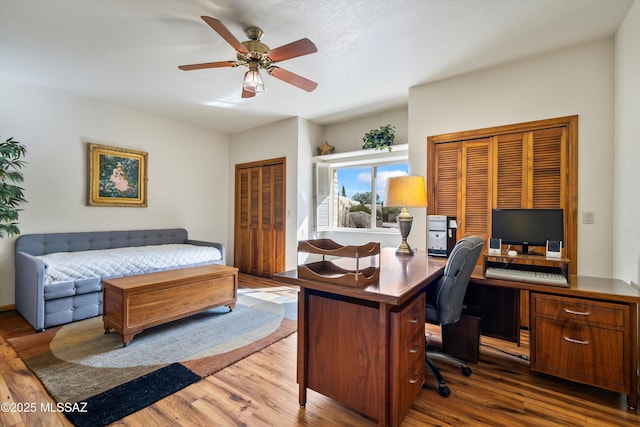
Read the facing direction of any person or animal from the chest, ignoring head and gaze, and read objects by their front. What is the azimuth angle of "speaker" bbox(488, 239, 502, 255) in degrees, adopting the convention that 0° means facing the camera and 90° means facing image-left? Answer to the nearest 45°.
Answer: approximately 0°

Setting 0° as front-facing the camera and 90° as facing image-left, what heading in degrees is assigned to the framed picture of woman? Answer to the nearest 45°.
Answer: approximately 315°

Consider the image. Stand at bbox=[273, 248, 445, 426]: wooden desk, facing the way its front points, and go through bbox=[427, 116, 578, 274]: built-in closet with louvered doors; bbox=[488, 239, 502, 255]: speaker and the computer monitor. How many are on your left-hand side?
3

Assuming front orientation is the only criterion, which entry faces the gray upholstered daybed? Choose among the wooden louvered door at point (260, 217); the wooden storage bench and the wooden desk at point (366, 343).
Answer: the wooden louvered door

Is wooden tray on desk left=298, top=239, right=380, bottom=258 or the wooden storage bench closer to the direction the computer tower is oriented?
the wooden tray on desk

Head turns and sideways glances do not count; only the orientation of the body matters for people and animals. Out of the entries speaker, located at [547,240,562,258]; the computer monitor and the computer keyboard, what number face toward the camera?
3

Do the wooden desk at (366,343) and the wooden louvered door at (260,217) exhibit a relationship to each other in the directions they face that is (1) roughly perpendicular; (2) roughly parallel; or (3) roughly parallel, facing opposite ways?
roughly perpendicular

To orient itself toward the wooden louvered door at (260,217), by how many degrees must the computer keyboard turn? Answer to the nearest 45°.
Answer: approximately 90° to its right

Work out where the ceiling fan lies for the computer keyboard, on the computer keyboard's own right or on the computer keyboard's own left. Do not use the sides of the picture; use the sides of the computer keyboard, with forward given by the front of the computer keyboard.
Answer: on the computer keyboard's own right
